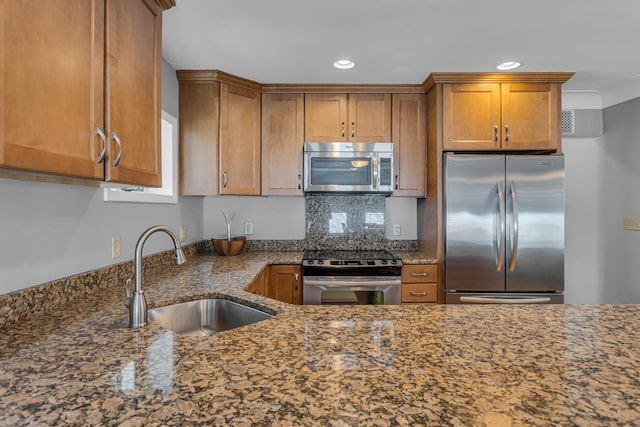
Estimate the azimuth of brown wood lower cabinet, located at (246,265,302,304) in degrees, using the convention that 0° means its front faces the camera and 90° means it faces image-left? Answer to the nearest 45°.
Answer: approximately 0°

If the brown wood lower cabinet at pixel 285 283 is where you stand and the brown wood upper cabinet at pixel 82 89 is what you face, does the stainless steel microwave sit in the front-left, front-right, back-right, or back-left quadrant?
back-left

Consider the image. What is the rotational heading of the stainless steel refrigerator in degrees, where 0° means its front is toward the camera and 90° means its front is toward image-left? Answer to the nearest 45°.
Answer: approximately 0°

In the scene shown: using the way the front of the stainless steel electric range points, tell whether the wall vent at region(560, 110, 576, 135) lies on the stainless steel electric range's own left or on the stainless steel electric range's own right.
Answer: on the stainless steel electric range's own left

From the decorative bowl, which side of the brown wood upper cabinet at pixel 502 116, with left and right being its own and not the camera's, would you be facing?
right
